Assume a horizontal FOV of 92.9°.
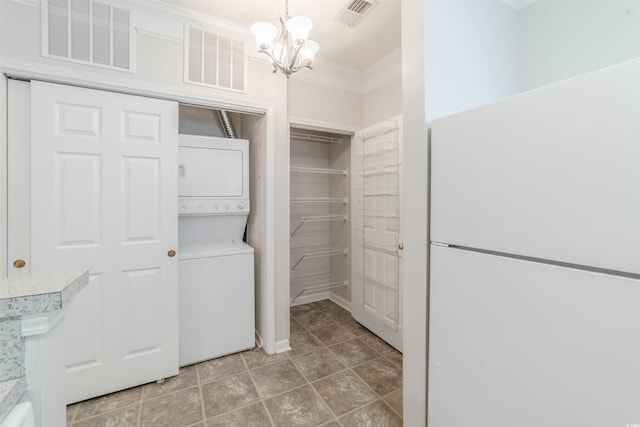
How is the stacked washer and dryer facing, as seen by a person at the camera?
facing the viewer and to the right of the viewer

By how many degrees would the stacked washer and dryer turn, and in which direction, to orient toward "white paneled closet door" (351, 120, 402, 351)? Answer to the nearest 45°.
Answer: approximately 45° to its left

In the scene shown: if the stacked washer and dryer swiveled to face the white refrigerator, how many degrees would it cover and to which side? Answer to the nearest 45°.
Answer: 0° — it already faces it

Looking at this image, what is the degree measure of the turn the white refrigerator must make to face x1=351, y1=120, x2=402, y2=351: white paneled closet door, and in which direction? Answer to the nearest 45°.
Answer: approximately 90° to its right

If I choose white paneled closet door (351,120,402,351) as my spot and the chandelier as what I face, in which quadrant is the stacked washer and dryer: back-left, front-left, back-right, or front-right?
front-right

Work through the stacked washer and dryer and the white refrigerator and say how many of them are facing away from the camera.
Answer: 0

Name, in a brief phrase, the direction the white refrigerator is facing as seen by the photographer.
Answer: facing the viewer and to the left of the viewer

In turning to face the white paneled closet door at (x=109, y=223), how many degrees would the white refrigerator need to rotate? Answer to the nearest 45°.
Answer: approximately 45° to its right

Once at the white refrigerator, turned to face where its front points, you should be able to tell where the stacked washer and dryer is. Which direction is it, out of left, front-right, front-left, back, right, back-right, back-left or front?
front-right
